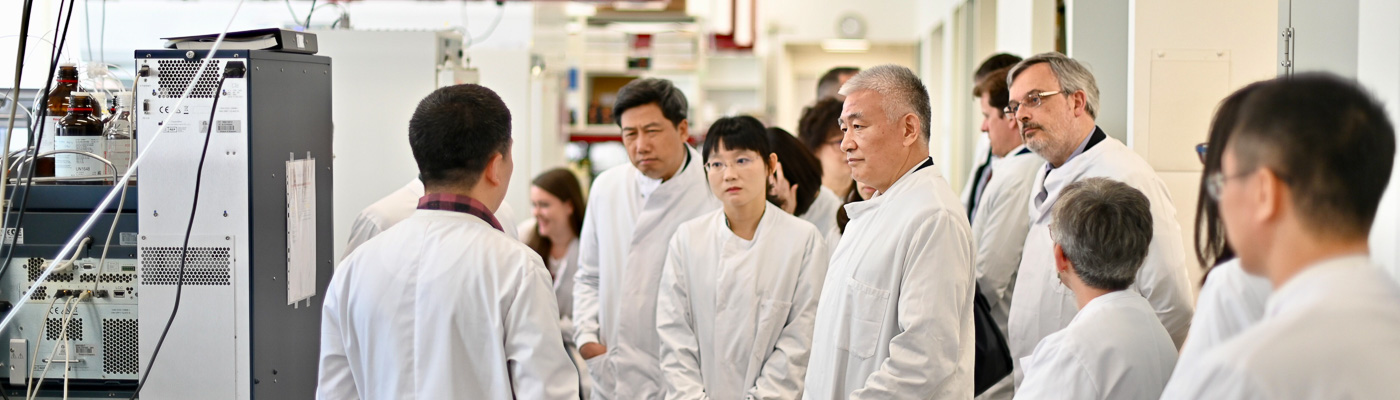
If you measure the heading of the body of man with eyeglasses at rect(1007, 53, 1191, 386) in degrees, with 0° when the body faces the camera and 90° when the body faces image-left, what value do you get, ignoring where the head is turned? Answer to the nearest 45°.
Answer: approximately 45°

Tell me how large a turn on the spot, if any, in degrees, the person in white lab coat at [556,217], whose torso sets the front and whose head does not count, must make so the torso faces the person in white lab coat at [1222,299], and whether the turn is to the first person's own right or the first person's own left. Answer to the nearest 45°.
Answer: approximately 45° to the first person's own left

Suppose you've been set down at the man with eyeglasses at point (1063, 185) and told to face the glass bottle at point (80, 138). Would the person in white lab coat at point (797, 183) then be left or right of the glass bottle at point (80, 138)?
right

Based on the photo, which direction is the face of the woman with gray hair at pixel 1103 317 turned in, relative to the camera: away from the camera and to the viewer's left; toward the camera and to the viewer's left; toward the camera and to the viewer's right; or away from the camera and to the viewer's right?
away from the camera and to the viewer's left

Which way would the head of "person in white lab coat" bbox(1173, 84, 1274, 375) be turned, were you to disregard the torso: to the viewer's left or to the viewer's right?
to the viewer's left

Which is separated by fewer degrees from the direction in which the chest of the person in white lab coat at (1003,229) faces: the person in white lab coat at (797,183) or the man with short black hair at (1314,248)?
the person in white lab coat

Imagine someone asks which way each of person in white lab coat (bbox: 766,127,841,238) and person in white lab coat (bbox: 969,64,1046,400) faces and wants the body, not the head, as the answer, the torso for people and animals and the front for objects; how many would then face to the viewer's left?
2

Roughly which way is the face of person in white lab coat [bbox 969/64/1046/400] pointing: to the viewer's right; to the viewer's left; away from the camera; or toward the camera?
to the viewer's left

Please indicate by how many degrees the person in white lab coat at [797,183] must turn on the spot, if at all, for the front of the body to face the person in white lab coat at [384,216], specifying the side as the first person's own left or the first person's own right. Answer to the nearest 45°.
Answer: approximately 45° to the first person's own left

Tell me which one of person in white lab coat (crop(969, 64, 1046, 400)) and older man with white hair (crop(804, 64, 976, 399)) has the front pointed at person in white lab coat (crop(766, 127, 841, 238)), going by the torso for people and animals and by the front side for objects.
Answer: person in white lab coat (crop(969, 64, 1046, 400))

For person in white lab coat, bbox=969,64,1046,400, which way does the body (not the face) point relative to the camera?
to the viewer's left

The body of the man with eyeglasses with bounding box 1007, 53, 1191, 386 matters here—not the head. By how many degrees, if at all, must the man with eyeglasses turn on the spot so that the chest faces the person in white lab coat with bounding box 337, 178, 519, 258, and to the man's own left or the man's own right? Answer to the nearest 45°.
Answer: approximately 45° to the man's own right

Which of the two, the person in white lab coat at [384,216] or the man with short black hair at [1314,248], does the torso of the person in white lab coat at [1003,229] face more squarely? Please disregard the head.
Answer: the person in white lab coat

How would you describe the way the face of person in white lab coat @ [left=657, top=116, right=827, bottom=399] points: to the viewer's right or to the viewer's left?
to the viewer's left

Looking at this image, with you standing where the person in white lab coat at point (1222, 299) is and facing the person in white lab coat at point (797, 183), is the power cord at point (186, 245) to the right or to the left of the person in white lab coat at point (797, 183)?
left

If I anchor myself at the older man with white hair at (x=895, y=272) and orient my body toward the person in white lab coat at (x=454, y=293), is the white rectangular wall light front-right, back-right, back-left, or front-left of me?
back-right
